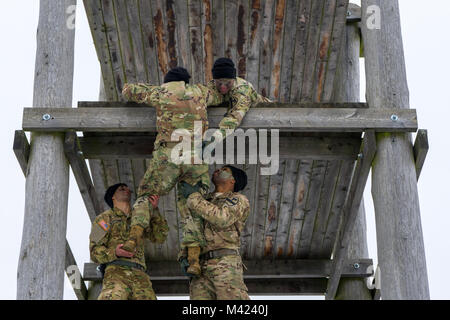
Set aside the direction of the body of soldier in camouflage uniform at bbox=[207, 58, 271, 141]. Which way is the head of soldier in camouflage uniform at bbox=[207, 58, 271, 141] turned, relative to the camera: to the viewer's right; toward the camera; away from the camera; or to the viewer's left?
toward the camera

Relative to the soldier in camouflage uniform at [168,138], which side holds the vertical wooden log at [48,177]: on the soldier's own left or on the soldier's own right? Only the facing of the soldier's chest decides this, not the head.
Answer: on the soldier's own left

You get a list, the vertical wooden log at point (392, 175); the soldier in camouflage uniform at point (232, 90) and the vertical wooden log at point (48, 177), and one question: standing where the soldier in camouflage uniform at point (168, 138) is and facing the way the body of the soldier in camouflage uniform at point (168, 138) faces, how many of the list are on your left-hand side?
1

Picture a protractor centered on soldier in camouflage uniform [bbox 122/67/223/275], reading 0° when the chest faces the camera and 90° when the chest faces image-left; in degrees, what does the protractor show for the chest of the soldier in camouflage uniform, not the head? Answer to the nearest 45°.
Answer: approximately 180°

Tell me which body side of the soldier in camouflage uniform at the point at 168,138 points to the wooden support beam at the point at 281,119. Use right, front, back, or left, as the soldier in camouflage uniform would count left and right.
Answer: right

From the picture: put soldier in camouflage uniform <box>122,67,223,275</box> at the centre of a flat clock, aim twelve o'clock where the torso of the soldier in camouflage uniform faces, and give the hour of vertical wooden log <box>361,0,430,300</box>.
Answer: The vertical wooden log is roughly at 3 o'clock from the soldier in camouflage uniform.

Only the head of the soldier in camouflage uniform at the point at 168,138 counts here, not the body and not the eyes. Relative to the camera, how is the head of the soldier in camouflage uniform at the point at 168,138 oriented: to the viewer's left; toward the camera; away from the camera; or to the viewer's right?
away from the camera

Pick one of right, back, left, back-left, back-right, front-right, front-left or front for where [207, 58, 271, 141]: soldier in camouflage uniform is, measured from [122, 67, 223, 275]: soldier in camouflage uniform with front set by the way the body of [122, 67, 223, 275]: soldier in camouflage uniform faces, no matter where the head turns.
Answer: right
